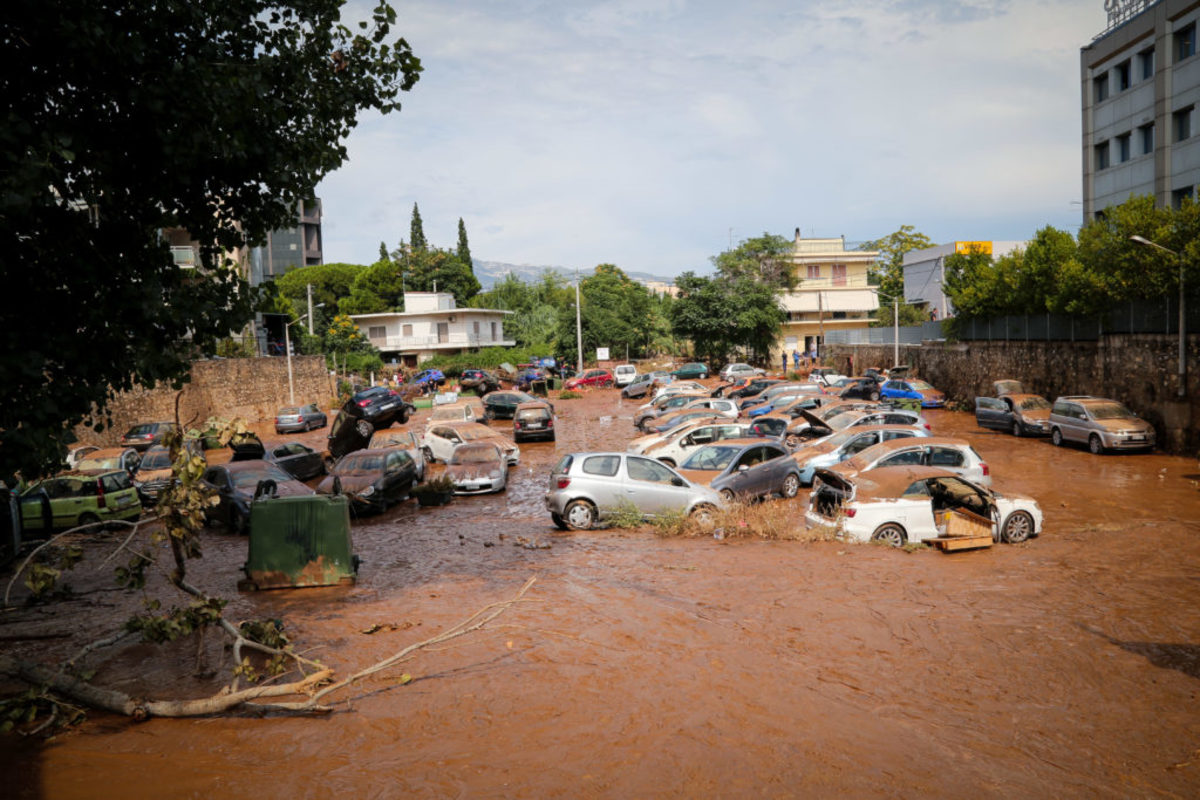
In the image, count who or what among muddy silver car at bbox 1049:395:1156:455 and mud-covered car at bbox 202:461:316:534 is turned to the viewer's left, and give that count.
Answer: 0

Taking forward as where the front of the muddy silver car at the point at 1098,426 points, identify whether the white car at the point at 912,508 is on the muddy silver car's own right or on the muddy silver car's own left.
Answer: on the muddy silver car's own right

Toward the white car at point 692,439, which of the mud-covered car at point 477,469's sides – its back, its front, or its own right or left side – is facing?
left

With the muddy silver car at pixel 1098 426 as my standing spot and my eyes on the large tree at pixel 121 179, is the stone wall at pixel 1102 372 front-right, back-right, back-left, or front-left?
back-right

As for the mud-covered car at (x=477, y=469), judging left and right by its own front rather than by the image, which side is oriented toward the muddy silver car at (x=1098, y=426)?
left

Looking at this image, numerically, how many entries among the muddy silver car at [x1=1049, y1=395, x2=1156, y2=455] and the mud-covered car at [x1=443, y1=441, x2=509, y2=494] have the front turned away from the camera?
0

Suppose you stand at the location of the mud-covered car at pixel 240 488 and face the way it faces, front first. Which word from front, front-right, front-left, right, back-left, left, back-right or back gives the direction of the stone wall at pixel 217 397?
back-left

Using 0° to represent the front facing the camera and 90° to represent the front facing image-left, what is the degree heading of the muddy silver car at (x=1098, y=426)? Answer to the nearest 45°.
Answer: approximately 315°
